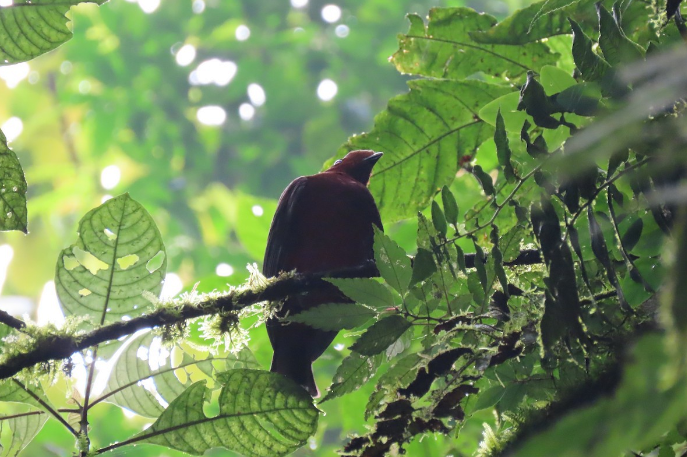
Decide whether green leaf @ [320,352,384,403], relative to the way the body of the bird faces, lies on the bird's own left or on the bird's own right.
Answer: on the bird's own right

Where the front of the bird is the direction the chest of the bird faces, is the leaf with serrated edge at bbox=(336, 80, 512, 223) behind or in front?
in front

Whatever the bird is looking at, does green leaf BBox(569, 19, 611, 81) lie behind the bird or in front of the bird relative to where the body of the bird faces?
in front

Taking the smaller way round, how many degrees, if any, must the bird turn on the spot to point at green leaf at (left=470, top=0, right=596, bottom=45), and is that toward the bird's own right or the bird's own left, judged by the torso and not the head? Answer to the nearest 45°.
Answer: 0° — it already faces it
